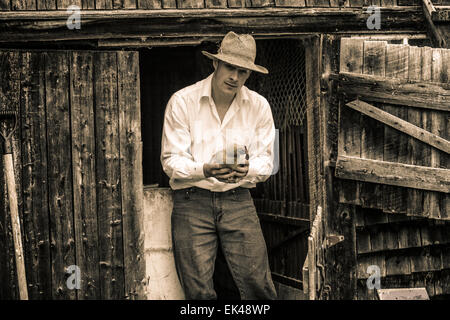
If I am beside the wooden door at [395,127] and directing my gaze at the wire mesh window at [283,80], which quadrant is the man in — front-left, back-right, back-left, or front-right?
front-left

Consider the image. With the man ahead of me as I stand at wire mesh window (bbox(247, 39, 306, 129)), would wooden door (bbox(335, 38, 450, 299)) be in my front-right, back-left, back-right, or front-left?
front-left

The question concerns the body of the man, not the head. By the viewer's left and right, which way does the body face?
facing the viewer

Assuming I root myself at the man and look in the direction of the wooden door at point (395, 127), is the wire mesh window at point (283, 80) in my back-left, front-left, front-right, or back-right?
front-left

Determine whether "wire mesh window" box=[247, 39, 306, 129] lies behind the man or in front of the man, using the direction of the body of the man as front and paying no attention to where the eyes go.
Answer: behind

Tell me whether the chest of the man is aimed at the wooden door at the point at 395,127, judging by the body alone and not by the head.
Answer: no
